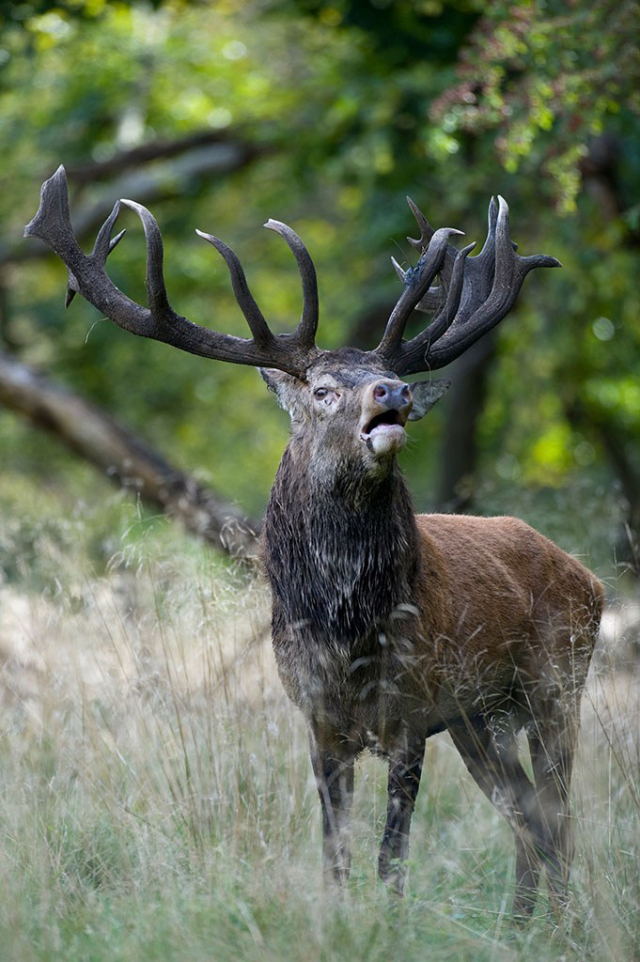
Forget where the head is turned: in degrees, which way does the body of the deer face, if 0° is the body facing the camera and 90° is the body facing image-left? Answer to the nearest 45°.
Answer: approximately 45°
